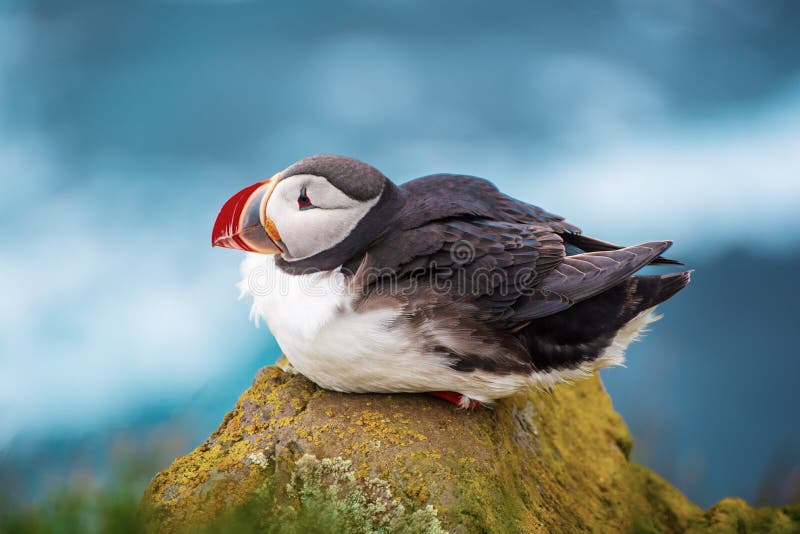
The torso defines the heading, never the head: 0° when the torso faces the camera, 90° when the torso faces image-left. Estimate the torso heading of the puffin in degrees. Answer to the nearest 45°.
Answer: approximately 90°
